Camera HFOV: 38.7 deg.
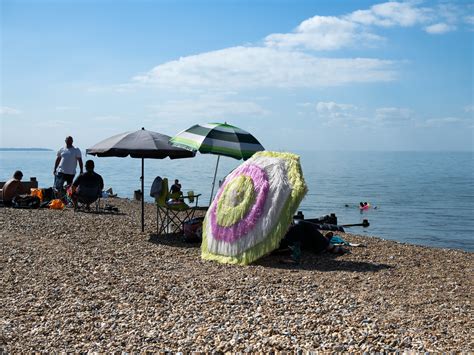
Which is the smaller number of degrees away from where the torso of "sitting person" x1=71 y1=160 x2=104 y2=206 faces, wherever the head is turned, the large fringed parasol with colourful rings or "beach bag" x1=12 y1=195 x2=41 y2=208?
the beach bag

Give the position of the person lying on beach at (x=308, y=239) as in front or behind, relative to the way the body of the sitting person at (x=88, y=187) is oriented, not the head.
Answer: behind

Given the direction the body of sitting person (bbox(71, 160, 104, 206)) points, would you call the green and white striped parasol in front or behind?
behind

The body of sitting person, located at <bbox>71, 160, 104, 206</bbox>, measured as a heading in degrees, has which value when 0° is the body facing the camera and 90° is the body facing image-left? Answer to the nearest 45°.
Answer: approximately 180°

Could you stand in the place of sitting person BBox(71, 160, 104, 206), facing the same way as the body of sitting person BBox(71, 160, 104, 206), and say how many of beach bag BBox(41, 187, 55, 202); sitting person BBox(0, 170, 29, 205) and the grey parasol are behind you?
1

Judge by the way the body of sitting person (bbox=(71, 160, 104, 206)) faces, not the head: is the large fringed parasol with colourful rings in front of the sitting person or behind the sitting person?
behind

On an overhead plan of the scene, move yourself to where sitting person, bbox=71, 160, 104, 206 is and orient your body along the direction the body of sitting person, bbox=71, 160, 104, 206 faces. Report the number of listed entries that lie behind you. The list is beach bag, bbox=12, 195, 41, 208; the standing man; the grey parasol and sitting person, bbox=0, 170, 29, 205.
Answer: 1

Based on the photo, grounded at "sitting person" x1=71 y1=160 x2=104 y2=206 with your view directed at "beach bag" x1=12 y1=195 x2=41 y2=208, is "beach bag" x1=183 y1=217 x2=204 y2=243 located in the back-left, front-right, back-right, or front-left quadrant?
back-left
